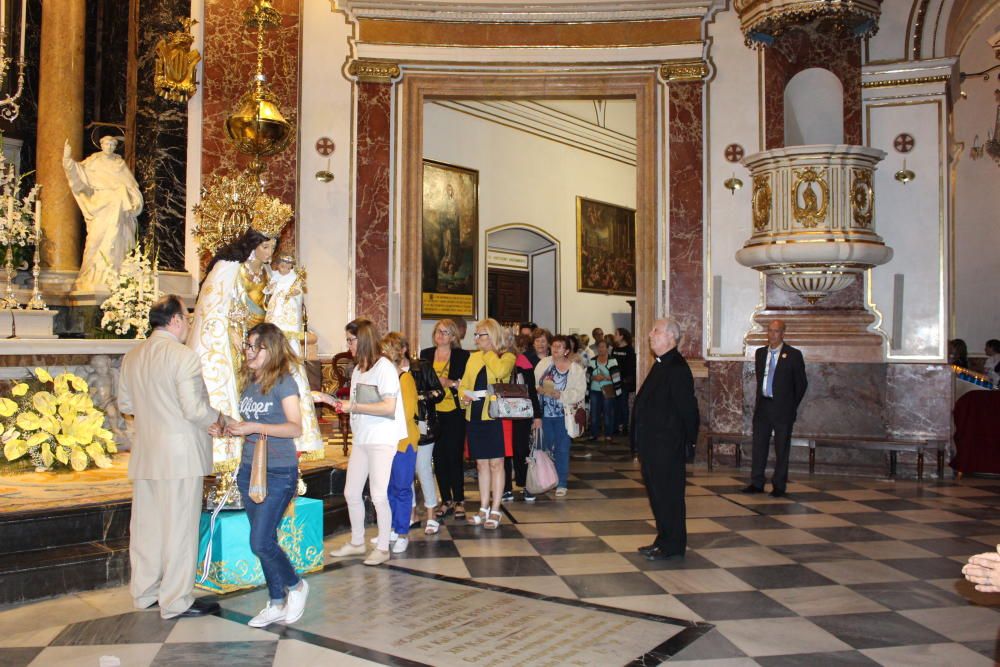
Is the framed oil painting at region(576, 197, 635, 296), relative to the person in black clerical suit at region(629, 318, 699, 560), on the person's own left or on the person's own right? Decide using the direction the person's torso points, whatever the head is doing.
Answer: on the person's own right

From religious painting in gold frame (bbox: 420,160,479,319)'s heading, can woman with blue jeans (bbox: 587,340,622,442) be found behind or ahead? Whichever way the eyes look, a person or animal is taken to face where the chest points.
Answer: ahead

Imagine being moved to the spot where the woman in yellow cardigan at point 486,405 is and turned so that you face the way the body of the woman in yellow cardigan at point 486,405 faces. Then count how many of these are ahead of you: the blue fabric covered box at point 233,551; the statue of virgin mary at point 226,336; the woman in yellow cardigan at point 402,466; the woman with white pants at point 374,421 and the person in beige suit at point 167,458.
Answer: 5

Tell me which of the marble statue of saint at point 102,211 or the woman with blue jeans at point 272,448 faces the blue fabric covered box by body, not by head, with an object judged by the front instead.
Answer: the marble statue of saint

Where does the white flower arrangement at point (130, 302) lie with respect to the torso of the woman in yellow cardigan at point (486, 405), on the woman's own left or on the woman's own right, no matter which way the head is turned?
on the woman's own right

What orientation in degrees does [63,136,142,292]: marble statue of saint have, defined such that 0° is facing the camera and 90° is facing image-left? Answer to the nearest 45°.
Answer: approximately 0°

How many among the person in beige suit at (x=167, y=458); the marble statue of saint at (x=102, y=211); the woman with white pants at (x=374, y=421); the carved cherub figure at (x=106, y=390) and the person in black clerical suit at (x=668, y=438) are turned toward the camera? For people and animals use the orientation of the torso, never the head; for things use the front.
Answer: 2

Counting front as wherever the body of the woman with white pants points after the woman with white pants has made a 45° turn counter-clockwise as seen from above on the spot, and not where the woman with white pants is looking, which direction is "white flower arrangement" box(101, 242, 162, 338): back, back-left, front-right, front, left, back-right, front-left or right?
right

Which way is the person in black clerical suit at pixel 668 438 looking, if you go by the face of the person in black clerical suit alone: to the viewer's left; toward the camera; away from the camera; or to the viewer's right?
to the viewer's left

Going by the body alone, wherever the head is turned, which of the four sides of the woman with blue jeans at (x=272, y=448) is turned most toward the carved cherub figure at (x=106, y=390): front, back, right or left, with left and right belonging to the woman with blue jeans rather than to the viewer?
right

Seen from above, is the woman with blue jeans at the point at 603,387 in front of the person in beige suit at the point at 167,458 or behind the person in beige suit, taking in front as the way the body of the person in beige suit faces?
in front

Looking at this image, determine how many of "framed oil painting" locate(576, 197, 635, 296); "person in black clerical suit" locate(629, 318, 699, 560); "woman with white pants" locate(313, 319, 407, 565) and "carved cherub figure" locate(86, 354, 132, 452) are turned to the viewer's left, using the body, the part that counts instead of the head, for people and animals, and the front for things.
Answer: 2

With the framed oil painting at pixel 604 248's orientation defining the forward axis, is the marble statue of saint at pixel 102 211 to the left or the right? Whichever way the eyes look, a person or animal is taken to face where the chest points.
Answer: on its right

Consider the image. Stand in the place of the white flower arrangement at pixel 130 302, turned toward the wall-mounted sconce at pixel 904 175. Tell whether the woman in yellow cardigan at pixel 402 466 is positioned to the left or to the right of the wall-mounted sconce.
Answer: right

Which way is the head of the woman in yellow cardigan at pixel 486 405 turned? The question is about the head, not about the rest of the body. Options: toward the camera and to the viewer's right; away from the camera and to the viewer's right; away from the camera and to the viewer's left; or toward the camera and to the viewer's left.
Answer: toward the camera and to the viewer's left

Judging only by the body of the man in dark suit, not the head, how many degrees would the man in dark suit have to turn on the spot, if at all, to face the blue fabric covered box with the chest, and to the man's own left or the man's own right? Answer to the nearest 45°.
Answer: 0° — they already face it

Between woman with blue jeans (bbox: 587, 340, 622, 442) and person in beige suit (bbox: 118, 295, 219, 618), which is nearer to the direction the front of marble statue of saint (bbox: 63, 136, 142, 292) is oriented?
the person in beige suit

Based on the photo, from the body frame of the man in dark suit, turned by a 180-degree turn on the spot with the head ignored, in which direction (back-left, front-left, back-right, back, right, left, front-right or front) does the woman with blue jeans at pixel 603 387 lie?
left
